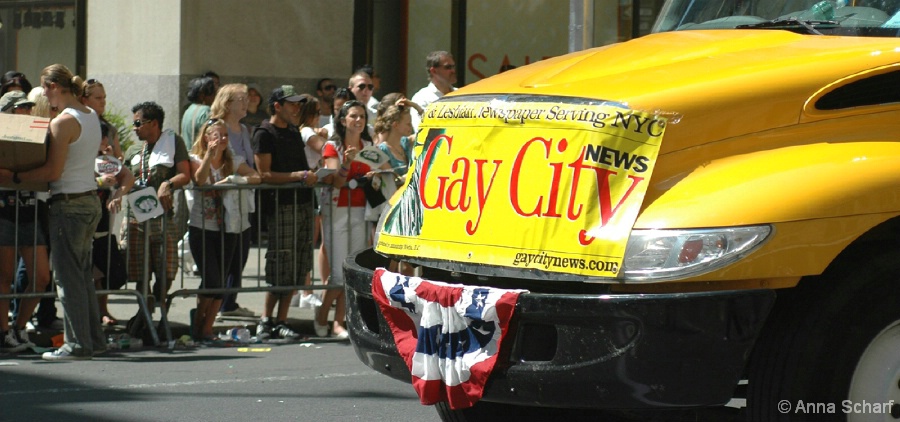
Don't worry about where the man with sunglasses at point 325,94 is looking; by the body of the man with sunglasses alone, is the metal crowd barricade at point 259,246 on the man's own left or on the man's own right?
on the man's own right

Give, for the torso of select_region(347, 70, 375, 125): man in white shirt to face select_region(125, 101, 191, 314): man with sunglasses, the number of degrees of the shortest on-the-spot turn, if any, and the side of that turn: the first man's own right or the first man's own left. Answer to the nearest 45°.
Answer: approximately 90° to the first man's own right

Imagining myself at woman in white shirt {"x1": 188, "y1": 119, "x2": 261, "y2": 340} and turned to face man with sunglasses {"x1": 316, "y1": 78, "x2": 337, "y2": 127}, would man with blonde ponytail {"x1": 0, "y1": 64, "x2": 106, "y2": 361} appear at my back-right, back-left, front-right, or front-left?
back-left

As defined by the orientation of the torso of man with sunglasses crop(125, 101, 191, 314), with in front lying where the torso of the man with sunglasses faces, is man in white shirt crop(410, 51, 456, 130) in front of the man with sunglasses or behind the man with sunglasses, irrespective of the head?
behind

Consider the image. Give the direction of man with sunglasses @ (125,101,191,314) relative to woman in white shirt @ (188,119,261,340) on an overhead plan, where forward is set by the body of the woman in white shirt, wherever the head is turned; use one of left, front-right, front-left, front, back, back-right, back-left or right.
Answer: right

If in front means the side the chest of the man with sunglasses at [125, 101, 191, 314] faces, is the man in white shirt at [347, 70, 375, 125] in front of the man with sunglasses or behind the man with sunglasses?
behind

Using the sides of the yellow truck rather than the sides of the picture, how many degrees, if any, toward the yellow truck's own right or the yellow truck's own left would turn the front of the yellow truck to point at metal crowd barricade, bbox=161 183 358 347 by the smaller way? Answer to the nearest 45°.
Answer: approximately 90° to the yellow truck's own right

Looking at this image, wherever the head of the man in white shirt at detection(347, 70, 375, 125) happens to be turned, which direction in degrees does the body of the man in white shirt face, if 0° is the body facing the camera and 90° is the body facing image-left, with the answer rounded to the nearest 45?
approximately 315°

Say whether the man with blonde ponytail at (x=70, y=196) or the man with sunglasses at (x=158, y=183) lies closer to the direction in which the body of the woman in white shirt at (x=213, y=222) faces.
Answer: the man with blonde ponytail

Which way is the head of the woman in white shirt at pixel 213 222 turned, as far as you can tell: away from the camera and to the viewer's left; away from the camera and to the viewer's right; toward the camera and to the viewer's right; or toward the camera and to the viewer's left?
toward the camera and to the viewer's right

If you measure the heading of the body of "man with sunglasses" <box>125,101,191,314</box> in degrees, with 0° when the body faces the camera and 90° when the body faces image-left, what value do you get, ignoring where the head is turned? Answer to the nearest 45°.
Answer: approximately 45°

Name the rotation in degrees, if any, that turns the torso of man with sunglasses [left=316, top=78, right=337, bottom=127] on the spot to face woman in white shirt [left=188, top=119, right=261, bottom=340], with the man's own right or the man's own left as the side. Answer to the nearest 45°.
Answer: approximately 45° to the man's own right
